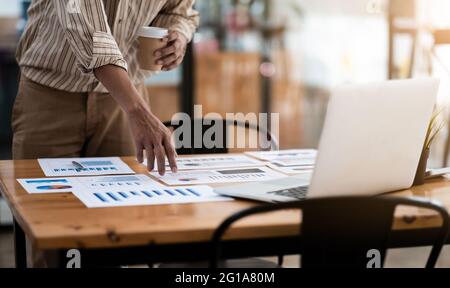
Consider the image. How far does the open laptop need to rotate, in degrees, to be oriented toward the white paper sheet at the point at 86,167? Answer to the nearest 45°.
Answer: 0° — it already faces it

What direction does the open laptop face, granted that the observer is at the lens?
facing away from the viewer and to the left of the viewer

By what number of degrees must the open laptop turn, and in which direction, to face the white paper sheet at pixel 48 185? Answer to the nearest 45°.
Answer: approximately 45° to its left

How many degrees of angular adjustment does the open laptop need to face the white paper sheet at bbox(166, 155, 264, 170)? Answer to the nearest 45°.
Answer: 0° — it already faces it

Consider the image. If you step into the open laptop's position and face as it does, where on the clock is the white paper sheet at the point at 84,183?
The white paper sheet is roughly at 11 o'clock from the open laptop.
